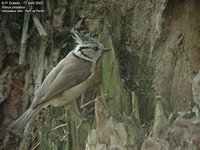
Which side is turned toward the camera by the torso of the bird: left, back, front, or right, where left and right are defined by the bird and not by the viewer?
right
